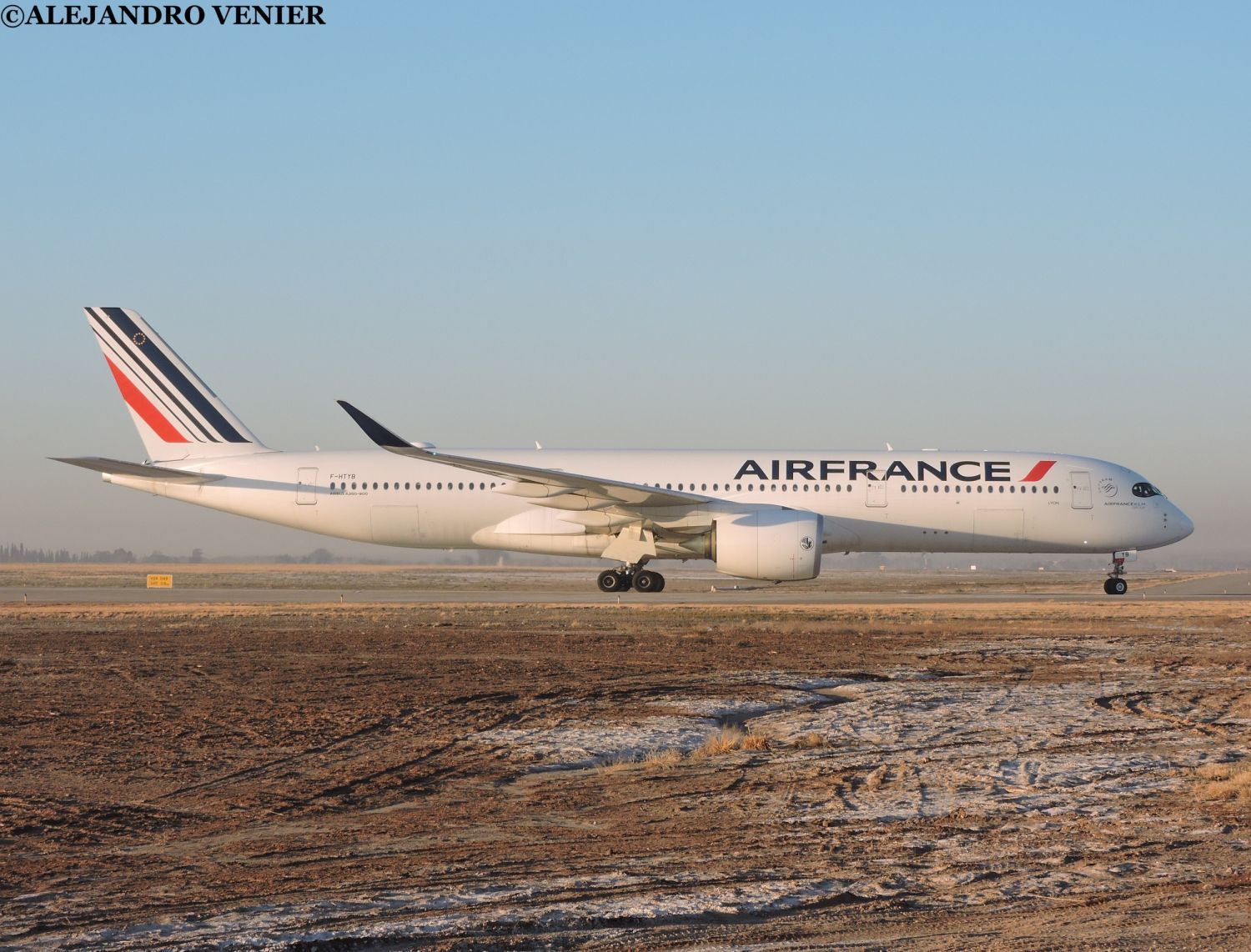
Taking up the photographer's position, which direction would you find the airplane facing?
facing to the right of the viewer
